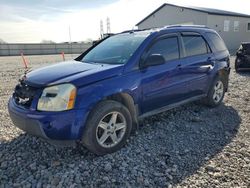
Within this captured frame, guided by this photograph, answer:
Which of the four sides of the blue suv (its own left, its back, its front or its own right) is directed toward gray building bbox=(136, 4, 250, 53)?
back

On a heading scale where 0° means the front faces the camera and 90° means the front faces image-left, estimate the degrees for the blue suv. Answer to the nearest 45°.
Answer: approximately 45°
